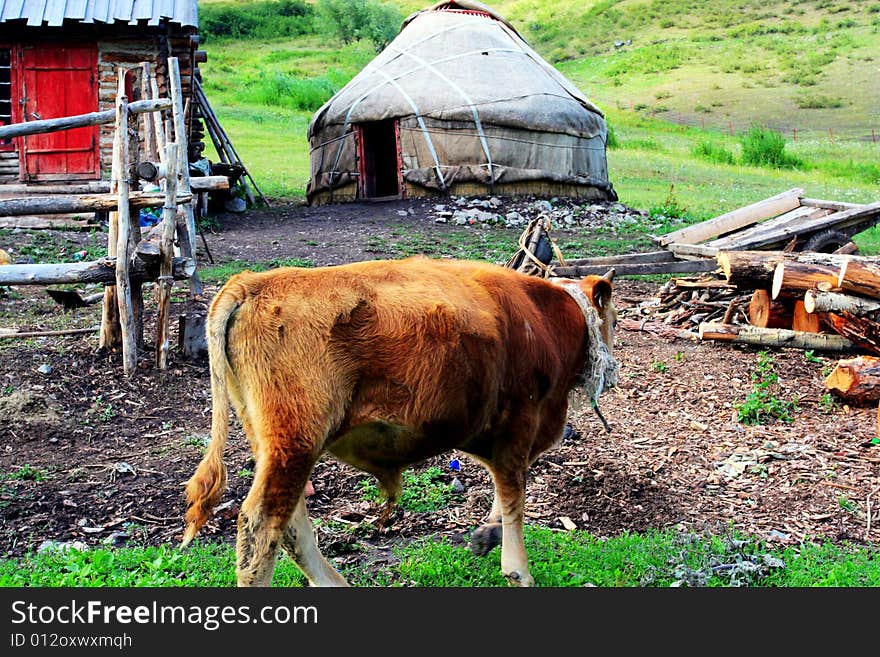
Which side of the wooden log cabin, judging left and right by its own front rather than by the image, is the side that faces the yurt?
left

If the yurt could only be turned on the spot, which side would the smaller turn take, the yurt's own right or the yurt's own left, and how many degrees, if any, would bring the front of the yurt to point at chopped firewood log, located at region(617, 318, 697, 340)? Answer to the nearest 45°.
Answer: approximately 45° to the yurt's own left

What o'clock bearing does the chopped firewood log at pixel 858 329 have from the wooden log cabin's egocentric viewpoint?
The chopped firewood log is roughly at 11 o'clock from the wooden log cabin.

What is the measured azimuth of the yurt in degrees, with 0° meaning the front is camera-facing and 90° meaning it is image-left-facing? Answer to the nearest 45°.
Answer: approximately 45°

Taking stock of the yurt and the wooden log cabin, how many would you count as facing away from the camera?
0

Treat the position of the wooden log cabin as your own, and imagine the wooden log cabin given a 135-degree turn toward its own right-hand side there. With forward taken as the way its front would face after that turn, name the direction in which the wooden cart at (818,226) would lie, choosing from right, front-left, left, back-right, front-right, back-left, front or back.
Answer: back

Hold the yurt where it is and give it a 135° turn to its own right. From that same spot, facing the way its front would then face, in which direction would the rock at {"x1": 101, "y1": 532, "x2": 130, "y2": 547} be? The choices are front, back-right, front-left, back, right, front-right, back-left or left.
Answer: back

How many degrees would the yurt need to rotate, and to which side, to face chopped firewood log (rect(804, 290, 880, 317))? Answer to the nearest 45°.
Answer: approximately 45° to its left

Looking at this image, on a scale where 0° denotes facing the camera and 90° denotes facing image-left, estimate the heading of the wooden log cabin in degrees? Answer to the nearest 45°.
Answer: approximately 0°

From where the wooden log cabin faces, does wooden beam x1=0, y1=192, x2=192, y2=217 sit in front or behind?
in front
